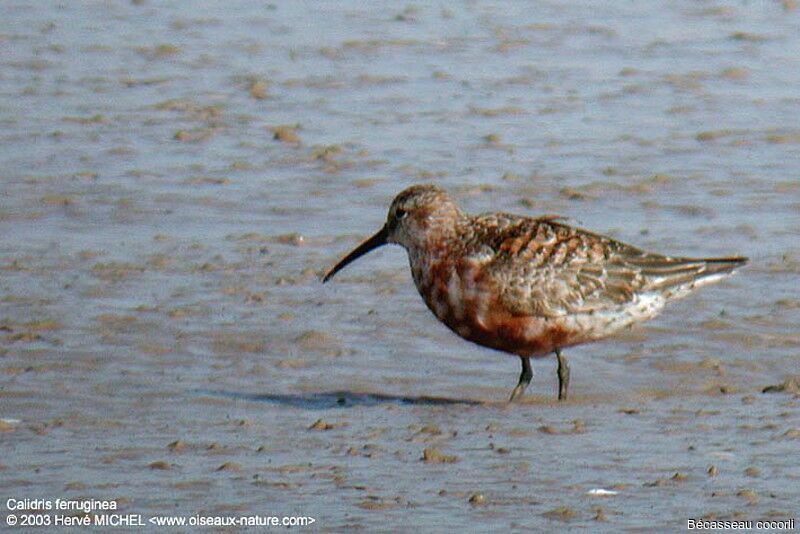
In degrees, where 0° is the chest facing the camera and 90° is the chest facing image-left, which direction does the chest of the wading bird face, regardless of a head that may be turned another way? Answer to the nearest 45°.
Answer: approximately 90°
